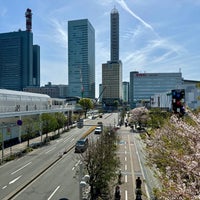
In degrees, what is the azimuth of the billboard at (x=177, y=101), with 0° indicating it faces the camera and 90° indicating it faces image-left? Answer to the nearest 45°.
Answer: approximately 0°

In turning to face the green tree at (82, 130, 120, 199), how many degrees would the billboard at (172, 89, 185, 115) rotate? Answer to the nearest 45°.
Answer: approximately 45° to its right
